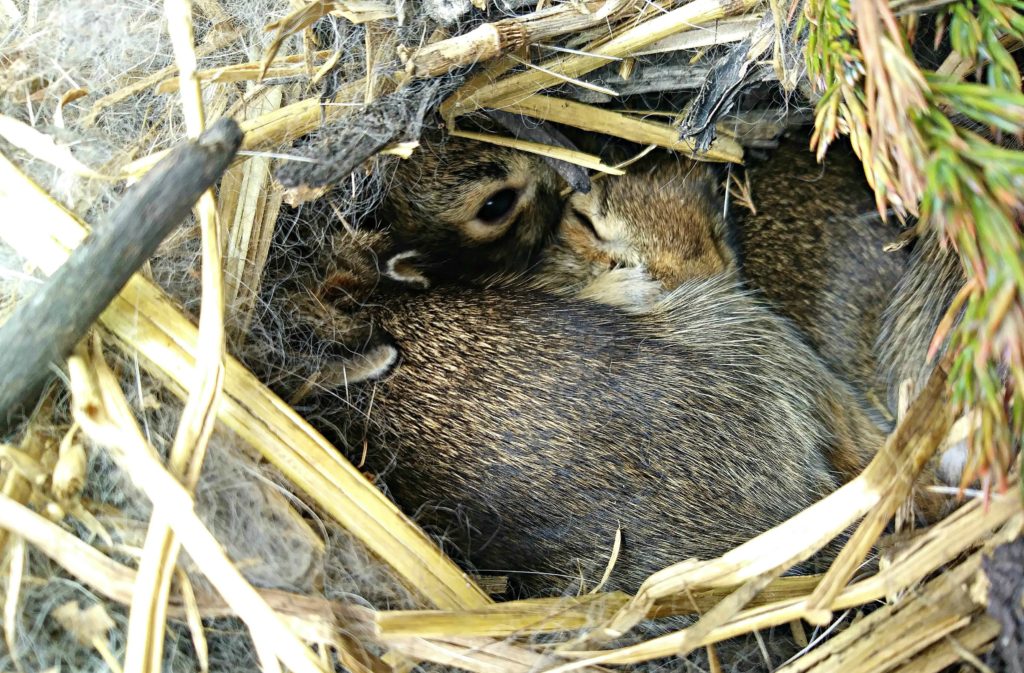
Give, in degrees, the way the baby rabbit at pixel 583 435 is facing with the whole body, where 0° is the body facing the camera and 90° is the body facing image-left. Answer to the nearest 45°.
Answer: approximately 90°
